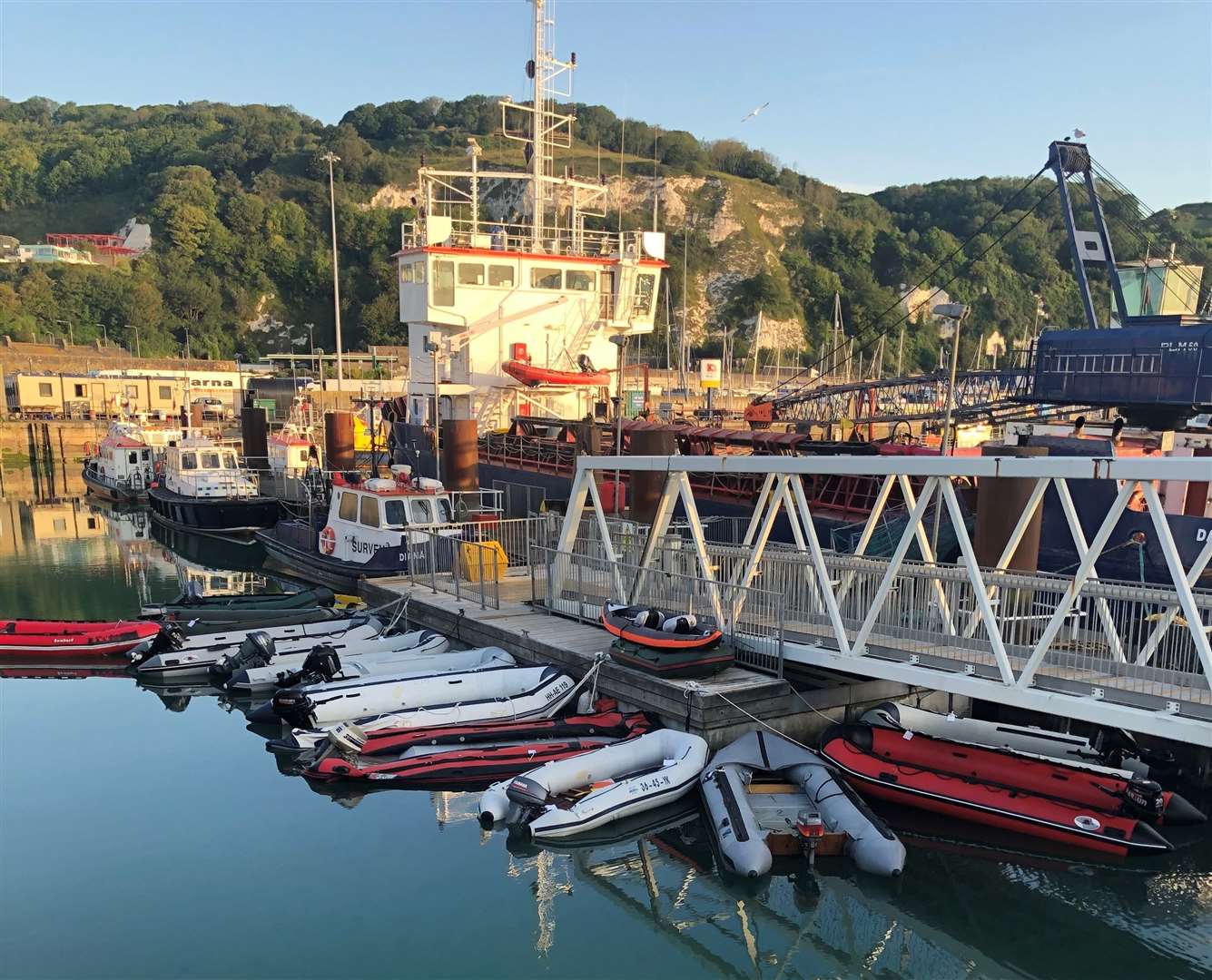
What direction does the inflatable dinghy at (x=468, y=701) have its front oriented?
to the viewer's right

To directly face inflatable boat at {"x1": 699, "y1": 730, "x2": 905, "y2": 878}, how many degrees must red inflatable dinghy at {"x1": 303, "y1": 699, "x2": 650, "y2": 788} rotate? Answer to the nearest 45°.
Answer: approximately 45° to its right

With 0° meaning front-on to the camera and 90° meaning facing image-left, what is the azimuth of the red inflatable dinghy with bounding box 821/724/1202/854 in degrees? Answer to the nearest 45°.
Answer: approximately 135°

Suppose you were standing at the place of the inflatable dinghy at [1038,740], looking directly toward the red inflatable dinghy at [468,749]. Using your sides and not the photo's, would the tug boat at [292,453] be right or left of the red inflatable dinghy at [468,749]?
right

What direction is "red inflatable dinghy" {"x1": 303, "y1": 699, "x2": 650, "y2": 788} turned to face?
to the viewer's right

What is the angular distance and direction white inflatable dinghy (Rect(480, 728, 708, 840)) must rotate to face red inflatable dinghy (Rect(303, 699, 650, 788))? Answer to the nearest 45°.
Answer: approximately 90° to its left

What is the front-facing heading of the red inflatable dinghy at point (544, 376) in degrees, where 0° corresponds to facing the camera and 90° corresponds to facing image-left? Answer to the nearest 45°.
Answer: approximately 90°

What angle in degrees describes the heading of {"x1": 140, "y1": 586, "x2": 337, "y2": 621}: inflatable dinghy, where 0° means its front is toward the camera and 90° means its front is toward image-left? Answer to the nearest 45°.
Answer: approximately 270°

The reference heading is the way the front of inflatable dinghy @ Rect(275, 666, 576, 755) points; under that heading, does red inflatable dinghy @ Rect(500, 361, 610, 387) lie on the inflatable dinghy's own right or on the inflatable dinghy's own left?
on the inflatable dinghy's own left

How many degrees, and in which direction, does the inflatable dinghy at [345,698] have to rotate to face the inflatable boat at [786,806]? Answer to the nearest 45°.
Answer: approximately 90° to its right
